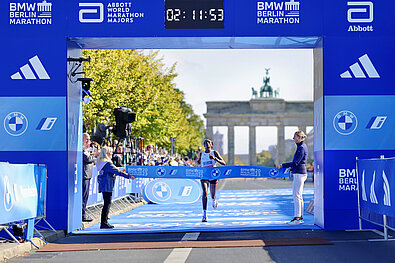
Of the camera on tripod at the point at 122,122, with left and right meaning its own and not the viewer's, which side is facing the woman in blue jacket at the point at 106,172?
right

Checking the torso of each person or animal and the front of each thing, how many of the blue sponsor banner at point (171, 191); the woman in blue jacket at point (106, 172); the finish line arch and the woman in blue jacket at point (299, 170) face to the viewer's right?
1

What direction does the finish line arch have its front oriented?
toward the camera

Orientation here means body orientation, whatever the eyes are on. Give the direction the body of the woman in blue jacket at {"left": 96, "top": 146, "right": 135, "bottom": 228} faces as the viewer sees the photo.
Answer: to the viewer's right

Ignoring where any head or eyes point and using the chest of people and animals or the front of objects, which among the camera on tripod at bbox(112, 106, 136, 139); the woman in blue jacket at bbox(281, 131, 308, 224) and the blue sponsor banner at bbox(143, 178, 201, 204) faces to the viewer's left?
the woman in blue jacket

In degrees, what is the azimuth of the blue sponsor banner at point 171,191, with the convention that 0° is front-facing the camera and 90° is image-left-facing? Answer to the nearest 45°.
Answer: approximately 0°

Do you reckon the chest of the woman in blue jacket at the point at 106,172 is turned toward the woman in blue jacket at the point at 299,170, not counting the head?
yes

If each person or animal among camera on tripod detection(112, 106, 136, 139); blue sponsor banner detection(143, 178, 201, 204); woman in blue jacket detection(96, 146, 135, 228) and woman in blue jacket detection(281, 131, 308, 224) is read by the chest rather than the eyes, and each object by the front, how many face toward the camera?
1

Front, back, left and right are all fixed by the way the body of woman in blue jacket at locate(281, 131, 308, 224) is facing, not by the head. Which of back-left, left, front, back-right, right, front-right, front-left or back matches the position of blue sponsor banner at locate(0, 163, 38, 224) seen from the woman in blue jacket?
front-left

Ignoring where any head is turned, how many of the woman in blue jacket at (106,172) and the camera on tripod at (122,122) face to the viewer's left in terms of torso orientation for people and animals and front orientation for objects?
0

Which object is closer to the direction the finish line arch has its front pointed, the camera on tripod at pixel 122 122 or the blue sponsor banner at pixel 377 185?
the blue sponsor banner

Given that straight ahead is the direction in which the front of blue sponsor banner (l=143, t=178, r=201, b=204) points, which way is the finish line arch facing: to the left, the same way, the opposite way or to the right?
the same way

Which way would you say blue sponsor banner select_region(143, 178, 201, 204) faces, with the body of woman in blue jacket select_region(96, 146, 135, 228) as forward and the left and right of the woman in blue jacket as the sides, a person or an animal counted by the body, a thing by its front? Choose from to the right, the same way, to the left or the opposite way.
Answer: to the right

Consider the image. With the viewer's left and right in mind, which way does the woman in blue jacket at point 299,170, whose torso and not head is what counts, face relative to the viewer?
facing to the left of the viewer
